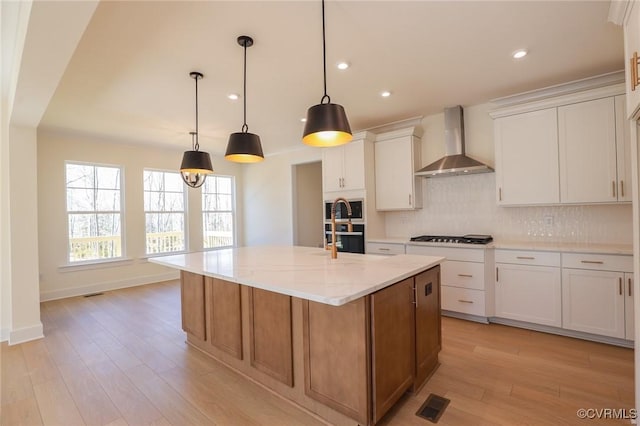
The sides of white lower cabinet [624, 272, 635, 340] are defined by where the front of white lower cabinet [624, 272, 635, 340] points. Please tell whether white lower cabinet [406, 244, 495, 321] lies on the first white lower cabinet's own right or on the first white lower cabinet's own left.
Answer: on the first white lower cabinet's own right

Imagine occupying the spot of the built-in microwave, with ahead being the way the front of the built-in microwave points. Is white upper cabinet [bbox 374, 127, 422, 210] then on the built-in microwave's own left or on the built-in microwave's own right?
on the built-in microwave's own left

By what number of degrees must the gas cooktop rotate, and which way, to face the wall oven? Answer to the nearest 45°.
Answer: approximately 90° to its right

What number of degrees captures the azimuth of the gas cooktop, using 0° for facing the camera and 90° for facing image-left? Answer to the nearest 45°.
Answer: approximately 0°

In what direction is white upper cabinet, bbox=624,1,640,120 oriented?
to the viewer's left

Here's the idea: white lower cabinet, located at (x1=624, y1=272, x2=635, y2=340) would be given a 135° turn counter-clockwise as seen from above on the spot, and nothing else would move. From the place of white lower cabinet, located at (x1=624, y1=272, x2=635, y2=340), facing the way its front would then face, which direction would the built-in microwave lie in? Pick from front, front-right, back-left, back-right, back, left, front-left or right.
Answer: back-left
